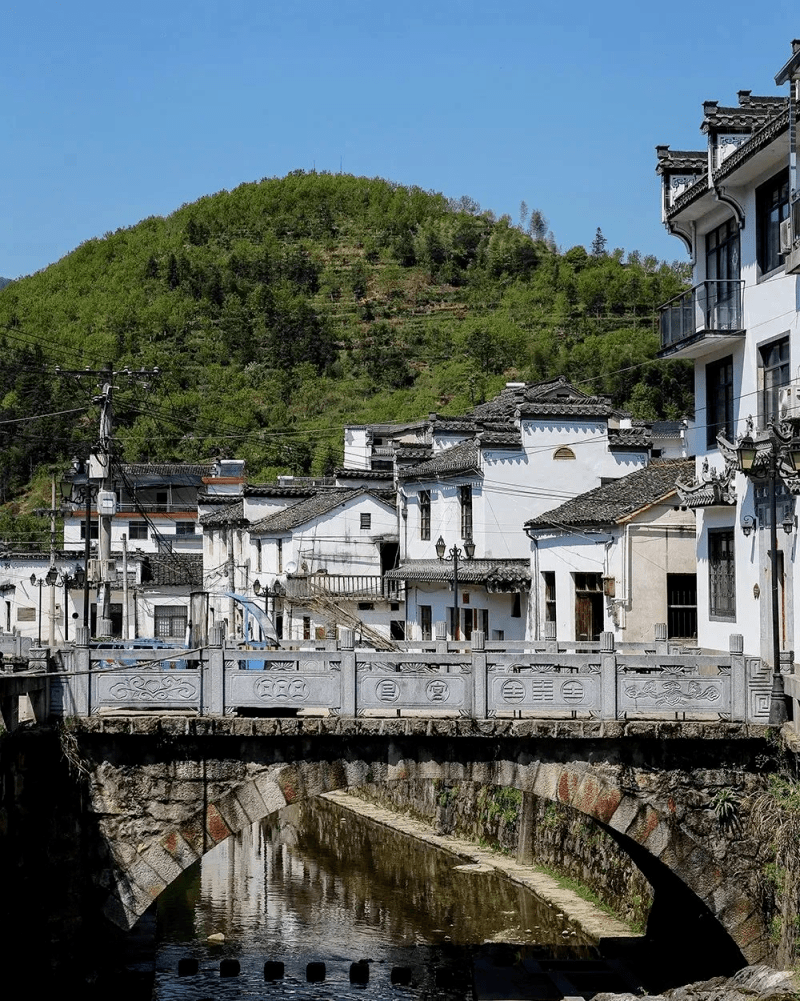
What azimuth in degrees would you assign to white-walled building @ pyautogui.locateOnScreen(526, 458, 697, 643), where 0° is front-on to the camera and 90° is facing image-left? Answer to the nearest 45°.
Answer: approximately 45°

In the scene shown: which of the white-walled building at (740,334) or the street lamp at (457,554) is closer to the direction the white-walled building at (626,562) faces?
the white-walled building

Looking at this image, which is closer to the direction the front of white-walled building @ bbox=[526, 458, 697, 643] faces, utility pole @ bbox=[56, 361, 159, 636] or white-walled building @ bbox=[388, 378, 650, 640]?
the utility pole

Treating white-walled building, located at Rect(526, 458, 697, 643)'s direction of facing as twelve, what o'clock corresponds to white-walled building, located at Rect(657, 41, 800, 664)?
white-walled building, located at Rect(657, 41, 800, 664) is roughly at 10 o'clock from white-walled building, located at Rect(526, 458, 697, 643).

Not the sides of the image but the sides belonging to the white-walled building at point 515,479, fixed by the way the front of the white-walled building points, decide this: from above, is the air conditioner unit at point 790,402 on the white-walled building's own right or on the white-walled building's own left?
on the white-walled building's own left

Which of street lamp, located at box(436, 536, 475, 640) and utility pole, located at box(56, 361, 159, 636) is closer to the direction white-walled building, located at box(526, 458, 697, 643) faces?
the utility pole
